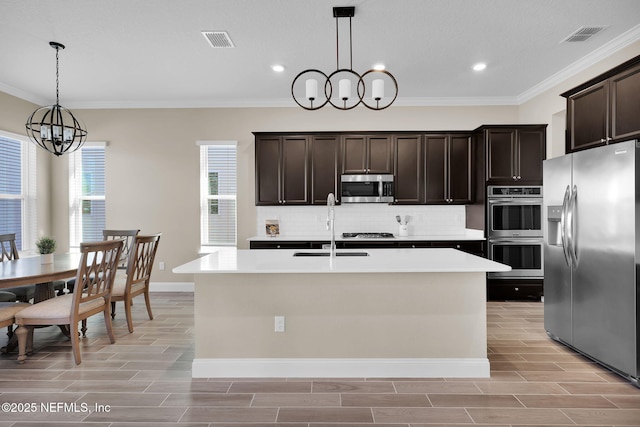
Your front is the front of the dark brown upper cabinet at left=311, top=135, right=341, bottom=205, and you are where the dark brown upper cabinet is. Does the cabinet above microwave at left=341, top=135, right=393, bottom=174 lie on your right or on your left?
on your left

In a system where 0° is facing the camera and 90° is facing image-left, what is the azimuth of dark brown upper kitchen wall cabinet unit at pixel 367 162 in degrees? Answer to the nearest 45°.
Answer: approximately 0°

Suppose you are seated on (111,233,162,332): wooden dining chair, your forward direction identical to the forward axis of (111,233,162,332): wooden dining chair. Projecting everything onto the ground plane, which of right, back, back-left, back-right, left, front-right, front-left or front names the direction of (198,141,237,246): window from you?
right

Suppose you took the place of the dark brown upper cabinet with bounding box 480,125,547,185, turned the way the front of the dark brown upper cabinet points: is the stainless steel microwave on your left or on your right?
on your right

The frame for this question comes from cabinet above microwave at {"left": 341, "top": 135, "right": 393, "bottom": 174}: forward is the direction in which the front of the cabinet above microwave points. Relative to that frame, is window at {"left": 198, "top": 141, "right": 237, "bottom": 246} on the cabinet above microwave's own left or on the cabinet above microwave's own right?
on the cabinet above microwave's own right

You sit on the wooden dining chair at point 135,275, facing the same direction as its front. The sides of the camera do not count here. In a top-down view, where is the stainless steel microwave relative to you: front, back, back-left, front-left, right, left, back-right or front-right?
back-right

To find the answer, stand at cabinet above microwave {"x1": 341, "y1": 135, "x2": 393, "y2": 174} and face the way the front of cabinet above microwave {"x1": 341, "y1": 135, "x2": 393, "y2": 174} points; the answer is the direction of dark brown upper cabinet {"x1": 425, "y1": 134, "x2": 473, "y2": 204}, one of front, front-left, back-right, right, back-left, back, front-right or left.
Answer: left

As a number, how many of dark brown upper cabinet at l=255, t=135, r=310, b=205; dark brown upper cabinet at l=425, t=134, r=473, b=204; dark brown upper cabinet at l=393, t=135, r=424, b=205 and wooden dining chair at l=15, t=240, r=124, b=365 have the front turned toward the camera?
3

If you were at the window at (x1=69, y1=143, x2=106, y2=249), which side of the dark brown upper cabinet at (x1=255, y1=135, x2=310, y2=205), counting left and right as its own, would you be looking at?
right

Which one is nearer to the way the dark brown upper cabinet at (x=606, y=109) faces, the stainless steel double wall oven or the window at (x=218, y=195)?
the window

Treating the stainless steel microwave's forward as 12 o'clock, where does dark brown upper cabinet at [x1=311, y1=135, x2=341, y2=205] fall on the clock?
The dark brown upper cabinet is roughly at 3 o'clock from the stainless steel microwave.
